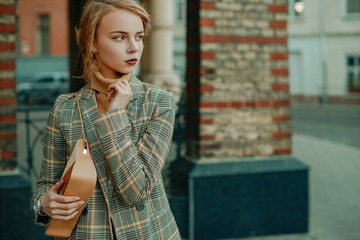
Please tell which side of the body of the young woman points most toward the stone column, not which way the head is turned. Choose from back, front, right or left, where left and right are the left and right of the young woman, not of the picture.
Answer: back

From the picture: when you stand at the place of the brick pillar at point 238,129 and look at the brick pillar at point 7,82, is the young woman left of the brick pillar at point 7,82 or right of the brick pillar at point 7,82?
left

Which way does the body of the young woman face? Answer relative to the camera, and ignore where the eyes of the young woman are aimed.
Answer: toward the camera

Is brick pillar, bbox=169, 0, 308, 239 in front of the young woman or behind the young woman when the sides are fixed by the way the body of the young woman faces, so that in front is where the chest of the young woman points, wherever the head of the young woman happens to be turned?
behind

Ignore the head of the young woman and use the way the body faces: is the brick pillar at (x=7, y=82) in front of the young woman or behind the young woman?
behind
